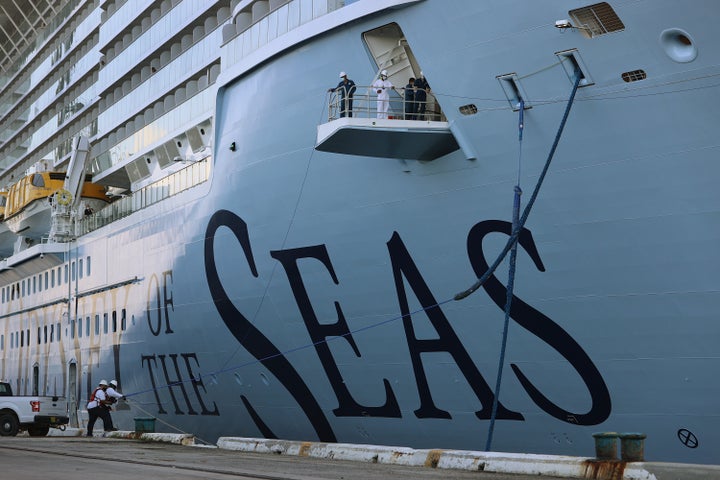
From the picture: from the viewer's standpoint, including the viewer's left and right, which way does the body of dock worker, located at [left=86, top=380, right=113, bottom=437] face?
facing to the right of the viewer

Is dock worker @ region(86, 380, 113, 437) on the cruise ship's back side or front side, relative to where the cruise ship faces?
on the back side

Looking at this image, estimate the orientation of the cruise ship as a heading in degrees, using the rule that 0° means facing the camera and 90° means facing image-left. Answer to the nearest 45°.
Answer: approximately 315°

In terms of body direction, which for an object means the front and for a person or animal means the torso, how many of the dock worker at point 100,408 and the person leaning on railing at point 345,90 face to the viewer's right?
1

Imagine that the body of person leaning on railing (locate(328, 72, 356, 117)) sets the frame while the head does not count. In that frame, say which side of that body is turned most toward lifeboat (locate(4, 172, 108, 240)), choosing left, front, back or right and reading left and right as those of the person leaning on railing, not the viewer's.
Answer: right
